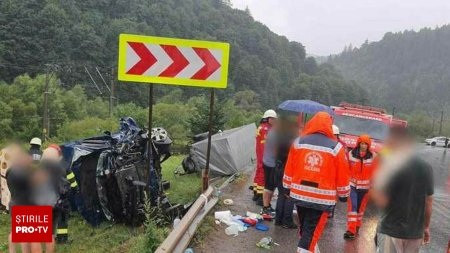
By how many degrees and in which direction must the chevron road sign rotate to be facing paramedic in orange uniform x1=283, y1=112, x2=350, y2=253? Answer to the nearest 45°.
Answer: approximately 45° to its left

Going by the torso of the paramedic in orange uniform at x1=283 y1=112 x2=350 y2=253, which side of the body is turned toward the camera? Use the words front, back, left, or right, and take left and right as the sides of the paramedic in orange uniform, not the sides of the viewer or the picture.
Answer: back

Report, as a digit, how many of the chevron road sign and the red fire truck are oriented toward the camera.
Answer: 2

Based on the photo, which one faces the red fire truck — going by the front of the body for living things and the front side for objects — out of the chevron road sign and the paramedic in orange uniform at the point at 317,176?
the paramedic in orange uniform

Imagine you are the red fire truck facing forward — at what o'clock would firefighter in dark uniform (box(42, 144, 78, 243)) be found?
The firefighter in dark uniform is roughly at 1 o'clock from the red fire truck.

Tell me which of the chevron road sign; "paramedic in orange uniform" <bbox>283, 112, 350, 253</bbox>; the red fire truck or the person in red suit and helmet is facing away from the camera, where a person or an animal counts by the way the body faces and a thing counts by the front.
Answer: the paramedic in orange uniform

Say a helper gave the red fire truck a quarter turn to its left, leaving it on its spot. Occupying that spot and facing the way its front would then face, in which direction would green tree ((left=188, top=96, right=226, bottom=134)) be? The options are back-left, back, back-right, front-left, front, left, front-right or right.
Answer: back-left

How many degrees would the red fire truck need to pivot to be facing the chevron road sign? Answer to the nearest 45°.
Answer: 0° — it already faces it

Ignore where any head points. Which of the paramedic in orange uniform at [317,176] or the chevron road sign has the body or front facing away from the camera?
the paramedic in orange uniform

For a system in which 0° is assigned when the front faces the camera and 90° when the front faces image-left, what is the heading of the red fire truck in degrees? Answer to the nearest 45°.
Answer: approximately 0°

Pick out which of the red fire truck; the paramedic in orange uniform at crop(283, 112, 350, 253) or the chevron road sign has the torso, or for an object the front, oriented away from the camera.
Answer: the paramedic in orange uniform

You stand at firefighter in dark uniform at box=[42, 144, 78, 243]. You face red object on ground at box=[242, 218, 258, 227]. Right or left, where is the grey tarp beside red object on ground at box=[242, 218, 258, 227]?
left
